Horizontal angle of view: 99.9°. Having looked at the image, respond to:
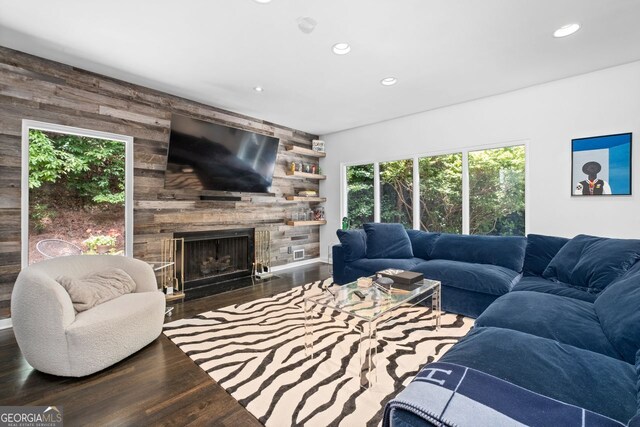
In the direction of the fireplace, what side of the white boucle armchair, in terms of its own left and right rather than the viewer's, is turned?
left

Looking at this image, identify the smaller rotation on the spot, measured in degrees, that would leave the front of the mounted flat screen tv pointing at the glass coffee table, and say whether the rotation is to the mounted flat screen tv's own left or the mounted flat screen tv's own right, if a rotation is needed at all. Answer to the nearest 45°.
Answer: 0° — it already faces it

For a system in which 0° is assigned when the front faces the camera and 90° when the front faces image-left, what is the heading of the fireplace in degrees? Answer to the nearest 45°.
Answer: approximately 315°

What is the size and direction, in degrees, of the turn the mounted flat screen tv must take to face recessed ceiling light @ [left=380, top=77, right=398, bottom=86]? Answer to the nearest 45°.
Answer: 0° — it already faces it

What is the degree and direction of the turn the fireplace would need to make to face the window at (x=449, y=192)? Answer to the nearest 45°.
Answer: approximately 45° to its left

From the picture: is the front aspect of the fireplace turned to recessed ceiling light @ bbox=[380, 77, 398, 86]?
yes

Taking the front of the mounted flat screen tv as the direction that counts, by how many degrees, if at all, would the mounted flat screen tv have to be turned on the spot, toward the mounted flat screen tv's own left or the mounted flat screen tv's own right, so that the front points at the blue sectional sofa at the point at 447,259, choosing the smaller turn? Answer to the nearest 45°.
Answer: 0° — it already faces it

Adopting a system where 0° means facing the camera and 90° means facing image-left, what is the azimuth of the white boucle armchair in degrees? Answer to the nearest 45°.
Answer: approximately 315°

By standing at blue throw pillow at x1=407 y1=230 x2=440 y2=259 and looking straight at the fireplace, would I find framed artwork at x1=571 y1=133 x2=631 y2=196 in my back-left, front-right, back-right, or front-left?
back-left
